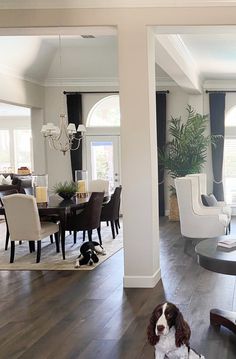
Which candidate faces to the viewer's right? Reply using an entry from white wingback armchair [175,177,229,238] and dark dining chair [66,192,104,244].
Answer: the white wingback armchair

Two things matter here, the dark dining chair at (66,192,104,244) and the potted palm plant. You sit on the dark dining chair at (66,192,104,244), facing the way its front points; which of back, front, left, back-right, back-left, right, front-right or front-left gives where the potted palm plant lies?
back-right

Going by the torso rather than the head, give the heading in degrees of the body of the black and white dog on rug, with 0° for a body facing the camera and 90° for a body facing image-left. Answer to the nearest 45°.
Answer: approximately 45°

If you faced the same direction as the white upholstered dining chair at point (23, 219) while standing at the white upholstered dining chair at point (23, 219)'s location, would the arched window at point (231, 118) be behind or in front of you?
in front

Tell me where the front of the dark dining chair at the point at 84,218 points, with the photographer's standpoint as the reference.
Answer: facing to the left of the viewer

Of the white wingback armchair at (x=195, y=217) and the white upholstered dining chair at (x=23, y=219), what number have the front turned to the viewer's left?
0

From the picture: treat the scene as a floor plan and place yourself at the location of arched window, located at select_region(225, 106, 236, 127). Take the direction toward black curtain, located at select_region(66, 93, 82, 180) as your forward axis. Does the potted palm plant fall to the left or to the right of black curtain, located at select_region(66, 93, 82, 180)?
left

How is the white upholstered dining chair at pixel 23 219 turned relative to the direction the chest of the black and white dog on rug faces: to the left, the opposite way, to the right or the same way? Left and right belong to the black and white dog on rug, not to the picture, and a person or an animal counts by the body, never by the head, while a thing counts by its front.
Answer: the opposite way

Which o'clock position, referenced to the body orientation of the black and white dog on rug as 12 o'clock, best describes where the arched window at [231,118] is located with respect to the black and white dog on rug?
The arched window is roughly at 6 o'clock from the black and white dog on rug.

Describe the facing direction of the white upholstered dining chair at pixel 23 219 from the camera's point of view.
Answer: facing away from the viewer and to the right of the viewer

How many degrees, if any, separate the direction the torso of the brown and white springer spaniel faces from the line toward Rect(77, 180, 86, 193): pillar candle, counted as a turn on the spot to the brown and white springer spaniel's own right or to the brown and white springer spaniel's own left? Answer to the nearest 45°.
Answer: approximately 135° to the brown and white springer spaniel's own right

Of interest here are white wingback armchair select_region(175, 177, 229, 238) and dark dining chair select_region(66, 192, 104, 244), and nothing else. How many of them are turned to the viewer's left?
1

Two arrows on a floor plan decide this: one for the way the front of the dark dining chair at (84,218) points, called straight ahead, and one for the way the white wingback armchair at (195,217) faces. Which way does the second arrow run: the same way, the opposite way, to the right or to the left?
the opposite way

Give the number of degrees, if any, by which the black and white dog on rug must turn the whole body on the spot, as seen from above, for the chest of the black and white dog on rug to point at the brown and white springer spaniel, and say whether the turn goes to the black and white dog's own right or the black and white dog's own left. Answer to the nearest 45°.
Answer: approximately 45° to the black and white dog's own left

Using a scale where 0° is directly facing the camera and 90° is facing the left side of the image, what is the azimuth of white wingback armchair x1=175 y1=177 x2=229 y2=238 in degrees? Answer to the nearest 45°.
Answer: approximately 270°
